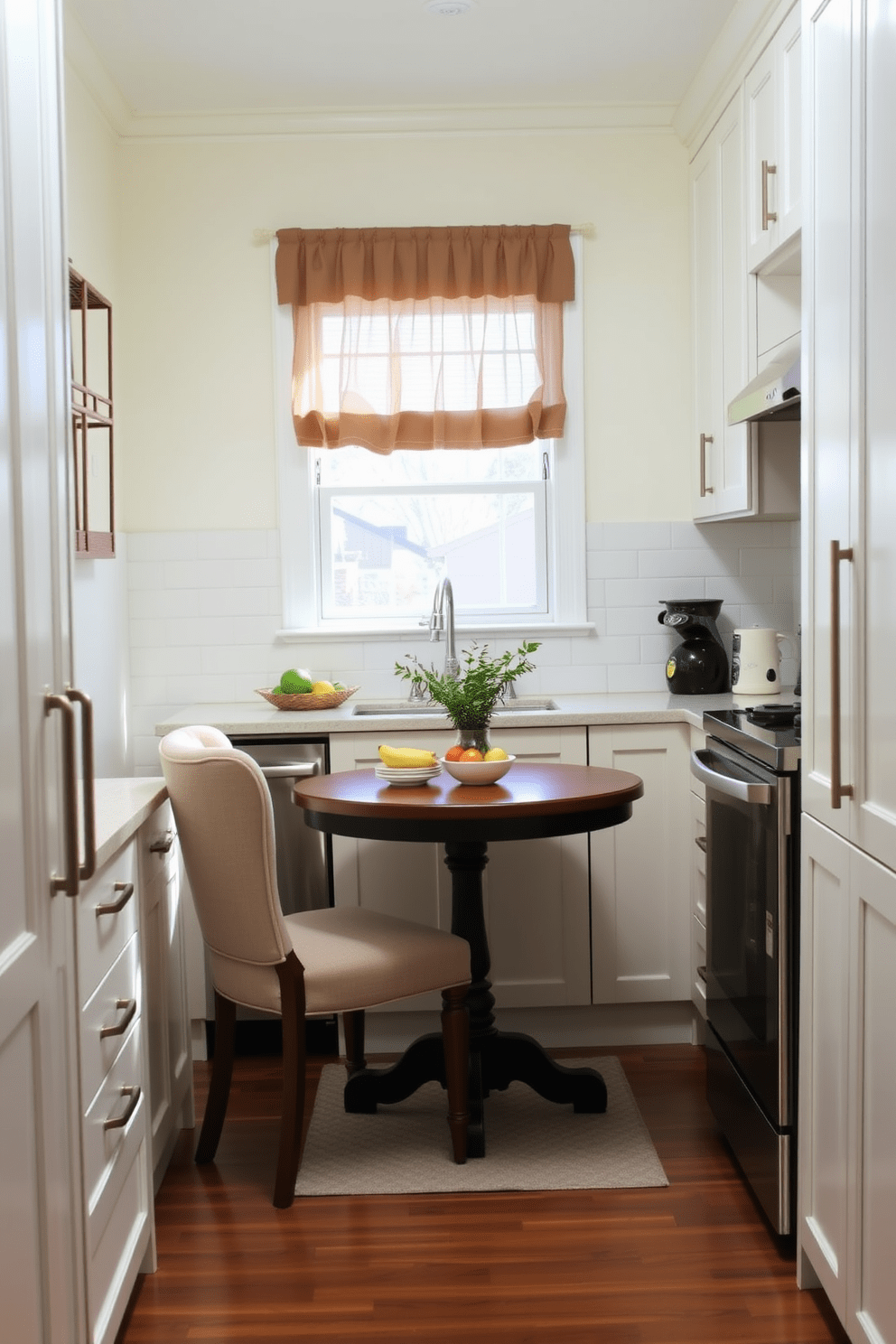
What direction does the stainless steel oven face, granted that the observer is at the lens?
facing to the left of the viewer

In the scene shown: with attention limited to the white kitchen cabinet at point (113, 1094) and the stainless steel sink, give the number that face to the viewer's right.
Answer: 1

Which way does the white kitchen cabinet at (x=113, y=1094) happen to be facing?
to the viewer's right

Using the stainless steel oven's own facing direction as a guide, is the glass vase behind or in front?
in front

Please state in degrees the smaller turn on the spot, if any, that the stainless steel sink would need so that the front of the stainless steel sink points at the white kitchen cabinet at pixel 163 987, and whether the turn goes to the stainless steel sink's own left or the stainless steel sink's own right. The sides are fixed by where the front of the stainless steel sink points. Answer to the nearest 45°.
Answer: approximately 45° to the stainless steel sink's own right

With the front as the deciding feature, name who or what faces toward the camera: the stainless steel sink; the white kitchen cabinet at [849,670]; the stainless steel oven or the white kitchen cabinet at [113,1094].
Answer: the stainless steel sink

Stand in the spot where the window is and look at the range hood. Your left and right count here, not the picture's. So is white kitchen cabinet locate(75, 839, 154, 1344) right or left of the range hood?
right

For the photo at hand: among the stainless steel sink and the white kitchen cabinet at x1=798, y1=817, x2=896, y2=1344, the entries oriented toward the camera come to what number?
1

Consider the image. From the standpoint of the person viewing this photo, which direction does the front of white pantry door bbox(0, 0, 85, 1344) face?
facing to the right of the viewer

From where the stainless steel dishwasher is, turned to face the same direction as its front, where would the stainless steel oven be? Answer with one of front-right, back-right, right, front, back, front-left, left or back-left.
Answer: front-left

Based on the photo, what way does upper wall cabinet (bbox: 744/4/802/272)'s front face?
to the viewer's left

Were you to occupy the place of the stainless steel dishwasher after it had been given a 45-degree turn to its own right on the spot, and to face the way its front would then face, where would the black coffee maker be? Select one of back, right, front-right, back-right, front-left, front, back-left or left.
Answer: back-left

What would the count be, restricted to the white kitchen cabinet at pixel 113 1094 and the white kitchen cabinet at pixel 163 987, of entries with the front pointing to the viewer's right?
2
